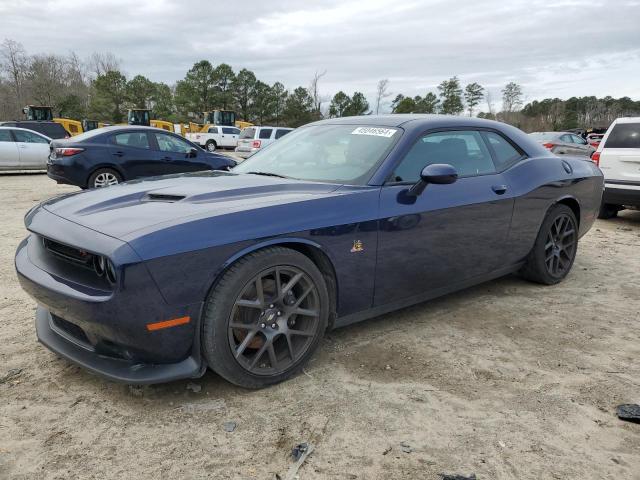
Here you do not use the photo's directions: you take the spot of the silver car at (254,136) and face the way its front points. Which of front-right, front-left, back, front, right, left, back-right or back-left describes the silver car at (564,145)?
right

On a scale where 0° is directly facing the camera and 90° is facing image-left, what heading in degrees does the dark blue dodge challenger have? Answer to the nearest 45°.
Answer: approximately 45°

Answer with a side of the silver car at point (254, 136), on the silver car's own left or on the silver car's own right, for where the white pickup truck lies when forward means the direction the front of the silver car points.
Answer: on the silver car's own left

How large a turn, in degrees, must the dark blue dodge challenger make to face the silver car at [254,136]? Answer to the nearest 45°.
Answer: approximately 135° to its right

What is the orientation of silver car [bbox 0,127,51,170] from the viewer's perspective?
to the viewer's right

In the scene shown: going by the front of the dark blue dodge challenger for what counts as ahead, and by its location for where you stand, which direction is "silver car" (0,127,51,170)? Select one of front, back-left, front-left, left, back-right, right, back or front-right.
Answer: right

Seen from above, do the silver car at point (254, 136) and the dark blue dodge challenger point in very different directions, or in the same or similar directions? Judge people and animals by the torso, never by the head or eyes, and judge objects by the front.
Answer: very different directions

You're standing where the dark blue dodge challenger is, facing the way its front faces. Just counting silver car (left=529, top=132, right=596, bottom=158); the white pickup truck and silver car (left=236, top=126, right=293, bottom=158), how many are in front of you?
0

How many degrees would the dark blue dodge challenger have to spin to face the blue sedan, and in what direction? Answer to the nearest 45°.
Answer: approximately 90° to its right

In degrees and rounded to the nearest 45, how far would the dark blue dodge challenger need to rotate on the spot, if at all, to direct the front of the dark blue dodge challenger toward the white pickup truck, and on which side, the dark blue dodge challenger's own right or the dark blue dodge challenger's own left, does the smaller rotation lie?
approximately 135° to the dark blue dodge challenger's own right

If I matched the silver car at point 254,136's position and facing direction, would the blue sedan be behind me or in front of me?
behind

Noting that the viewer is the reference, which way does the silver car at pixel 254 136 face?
facing away from the viewer and to the right of the viewer

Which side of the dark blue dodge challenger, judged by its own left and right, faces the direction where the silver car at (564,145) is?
back

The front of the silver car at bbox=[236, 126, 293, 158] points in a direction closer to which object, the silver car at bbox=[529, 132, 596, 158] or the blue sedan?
the silver car

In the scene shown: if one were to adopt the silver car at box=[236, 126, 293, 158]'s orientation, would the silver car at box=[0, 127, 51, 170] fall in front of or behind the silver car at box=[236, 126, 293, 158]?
behind
